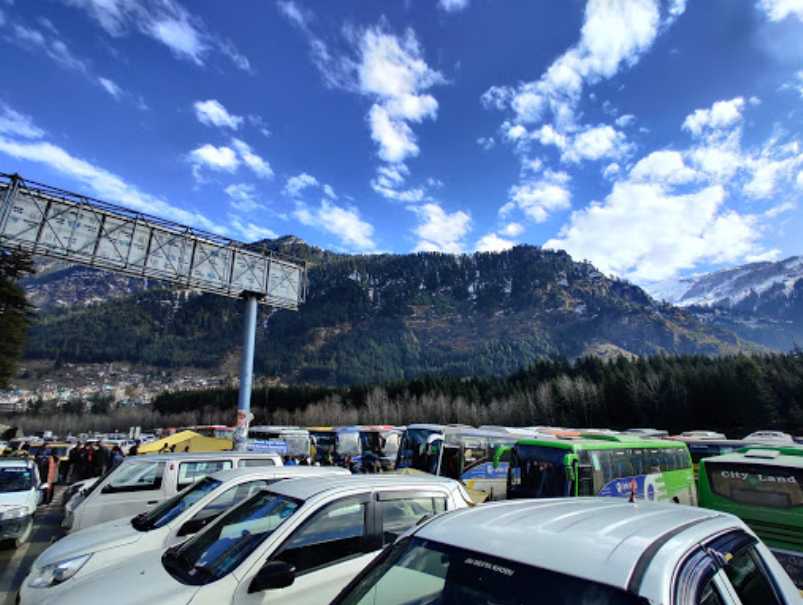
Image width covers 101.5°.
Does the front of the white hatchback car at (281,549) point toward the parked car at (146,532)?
no

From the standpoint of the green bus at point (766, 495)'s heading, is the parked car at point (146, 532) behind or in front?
behind

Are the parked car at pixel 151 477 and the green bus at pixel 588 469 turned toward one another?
no

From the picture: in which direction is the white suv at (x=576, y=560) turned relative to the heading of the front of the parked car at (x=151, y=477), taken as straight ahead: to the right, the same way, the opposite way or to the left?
the same way

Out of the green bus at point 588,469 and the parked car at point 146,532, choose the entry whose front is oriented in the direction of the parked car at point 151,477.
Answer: the green bus

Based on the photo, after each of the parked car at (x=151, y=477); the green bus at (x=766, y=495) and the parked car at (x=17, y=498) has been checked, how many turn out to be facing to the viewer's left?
1

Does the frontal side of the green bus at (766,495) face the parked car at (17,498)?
no

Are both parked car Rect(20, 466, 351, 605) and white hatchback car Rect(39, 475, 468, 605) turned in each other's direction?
no

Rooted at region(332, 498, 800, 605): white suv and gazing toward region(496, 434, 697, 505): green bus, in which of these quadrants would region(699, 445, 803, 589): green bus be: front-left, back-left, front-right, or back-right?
front-right

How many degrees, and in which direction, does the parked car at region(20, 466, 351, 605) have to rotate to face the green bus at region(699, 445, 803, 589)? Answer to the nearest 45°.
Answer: approximately 135° to its left

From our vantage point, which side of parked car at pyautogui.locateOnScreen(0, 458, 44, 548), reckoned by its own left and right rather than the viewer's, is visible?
front

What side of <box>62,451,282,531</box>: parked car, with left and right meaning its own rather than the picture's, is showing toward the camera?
left

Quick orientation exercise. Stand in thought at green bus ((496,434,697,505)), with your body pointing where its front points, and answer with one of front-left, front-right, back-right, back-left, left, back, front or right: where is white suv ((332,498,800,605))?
front-left

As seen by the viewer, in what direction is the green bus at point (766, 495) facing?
away from the camera

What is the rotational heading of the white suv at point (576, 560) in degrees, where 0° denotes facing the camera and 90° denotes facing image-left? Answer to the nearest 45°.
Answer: approximately 45°

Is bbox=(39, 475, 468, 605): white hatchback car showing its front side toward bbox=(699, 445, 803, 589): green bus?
no

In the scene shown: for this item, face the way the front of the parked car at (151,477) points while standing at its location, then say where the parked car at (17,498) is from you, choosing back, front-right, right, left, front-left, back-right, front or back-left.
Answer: front-right
